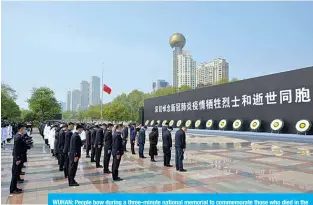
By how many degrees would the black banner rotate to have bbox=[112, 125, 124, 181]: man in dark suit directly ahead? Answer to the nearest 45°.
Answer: approximately 45° to its left

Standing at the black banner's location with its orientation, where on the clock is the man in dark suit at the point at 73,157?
The man in dark suit is roughly at 11 o'clock from the black banner.

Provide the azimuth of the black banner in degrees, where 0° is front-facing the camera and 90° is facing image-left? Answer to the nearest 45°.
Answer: approximately 45°

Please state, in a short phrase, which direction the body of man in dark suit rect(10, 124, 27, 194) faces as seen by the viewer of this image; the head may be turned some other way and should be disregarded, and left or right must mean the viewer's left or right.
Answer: facing to the right of the viewer

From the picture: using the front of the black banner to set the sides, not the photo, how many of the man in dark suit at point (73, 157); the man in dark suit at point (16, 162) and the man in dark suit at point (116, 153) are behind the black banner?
0

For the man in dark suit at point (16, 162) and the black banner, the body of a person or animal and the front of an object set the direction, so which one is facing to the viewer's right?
the man in dark suit

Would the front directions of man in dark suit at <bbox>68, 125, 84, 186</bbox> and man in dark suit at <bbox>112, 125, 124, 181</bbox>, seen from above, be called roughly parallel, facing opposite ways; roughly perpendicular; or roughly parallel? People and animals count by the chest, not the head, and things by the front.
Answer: roughly parallel

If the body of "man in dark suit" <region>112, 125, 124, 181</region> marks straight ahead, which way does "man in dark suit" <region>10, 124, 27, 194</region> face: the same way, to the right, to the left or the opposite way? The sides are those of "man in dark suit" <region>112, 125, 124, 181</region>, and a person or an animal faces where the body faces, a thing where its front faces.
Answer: the same way

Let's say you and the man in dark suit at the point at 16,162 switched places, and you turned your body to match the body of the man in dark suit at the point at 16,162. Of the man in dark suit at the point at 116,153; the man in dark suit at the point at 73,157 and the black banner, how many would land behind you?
0

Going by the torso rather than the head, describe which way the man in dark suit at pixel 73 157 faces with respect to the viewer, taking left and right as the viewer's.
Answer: facing to the right of the viewer

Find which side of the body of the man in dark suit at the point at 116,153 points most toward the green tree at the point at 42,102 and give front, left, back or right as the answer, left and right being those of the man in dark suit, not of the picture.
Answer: left

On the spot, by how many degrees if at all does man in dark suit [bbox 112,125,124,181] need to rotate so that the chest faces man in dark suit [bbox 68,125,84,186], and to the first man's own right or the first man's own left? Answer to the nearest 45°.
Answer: approximately 135° to the first man's own right

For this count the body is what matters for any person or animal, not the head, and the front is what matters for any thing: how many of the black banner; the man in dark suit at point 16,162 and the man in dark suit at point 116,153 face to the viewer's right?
2

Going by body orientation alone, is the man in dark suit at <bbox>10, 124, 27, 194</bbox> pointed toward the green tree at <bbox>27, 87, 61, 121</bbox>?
no

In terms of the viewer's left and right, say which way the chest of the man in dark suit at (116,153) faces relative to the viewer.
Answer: facing to the right of the viewer
